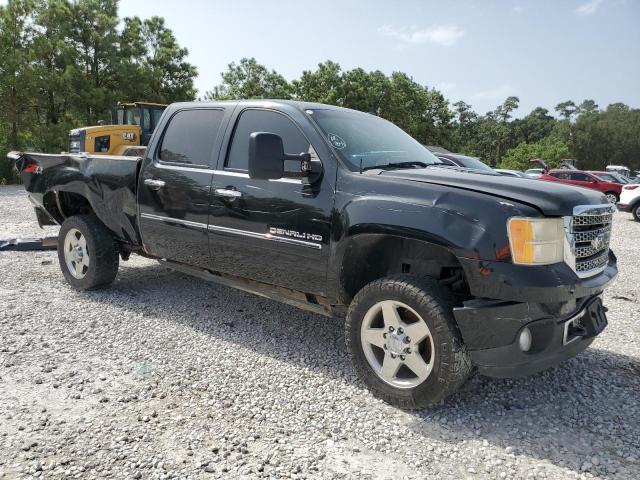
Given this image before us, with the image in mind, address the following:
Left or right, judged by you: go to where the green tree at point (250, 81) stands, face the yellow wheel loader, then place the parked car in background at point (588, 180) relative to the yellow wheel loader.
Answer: left

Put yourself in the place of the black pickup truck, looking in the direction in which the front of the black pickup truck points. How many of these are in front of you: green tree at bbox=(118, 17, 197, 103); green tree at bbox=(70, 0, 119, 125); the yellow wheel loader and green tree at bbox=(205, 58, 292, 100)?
0

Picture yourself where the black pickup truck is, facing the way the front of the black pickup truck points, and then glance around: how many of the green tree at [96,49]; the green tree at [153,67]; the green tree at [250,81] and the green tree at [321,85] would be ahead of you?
0

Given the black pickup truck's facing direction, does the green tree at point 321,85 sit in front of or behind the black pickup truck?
behind

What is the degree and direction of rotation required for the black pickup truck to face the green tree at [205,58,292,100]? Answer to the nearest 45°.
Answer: approximately 135° to its left

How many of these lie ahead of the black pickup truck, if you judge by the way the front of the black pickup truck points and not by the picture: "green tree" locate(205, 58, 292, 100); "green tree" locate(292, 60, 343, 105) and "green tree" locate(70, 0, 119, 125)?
0

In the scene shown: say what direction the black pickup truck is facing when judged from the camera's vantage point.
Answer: facing the viewer and to the right of the viewer

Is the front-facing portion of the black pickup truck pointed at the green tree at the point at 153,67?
no

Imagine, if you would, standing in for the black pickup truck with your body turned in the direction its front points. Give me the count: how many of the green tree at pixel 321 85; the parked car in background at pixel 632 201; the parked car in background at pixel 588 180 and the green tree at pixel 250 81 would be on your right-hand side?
0

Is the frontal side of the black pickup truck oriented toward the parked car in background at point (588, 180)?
no

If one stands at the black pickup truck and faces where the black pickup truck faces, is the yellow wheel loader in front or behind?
behind

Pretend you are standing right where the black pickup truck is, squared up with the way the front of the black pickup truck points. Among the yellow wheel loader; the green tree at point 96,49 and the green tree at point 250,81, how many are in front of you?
0

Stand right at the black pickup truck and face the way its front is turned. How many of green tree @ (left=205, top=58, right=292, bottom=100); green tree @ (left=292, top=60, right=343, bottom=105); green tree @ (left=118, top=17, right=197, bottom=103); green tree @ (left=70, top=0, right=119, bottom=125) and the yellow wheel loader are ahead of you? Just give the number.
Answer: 0
